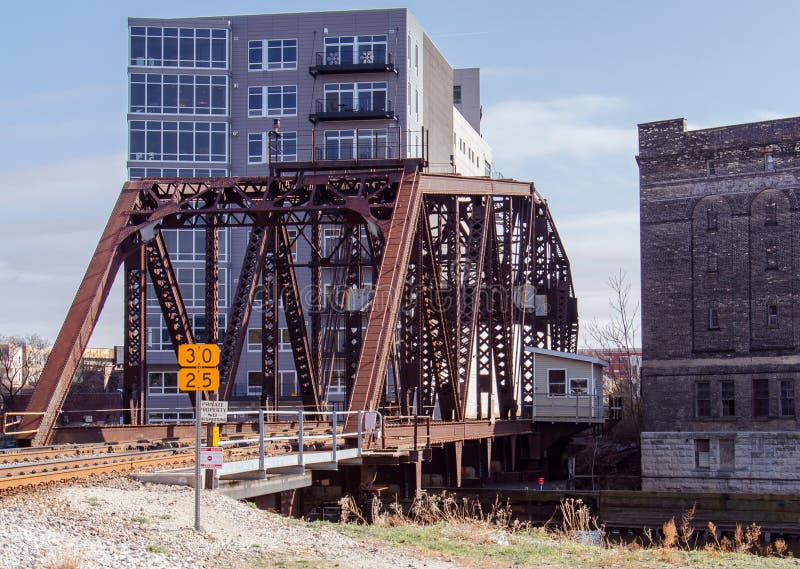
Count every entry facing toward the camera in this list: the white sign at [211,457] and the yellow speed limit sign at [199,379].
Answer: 2

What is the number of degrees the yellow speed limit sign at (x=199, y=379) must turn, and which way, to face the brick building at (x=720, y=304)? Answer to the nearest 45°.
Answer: approximately 135° to its left

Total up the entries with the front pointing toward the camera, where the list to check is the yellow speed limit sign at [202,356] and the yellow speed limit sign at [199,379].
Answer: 2

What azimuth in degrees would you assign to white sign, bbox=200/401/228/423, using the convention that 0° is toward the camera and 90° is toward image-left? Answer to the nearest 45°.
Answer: approximately 0°

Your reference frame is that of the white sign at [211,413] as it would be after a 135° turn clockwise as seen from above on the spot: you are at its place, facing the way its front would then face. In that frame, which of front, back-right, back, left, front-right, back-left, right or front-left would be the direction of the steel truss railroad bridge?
front-right
